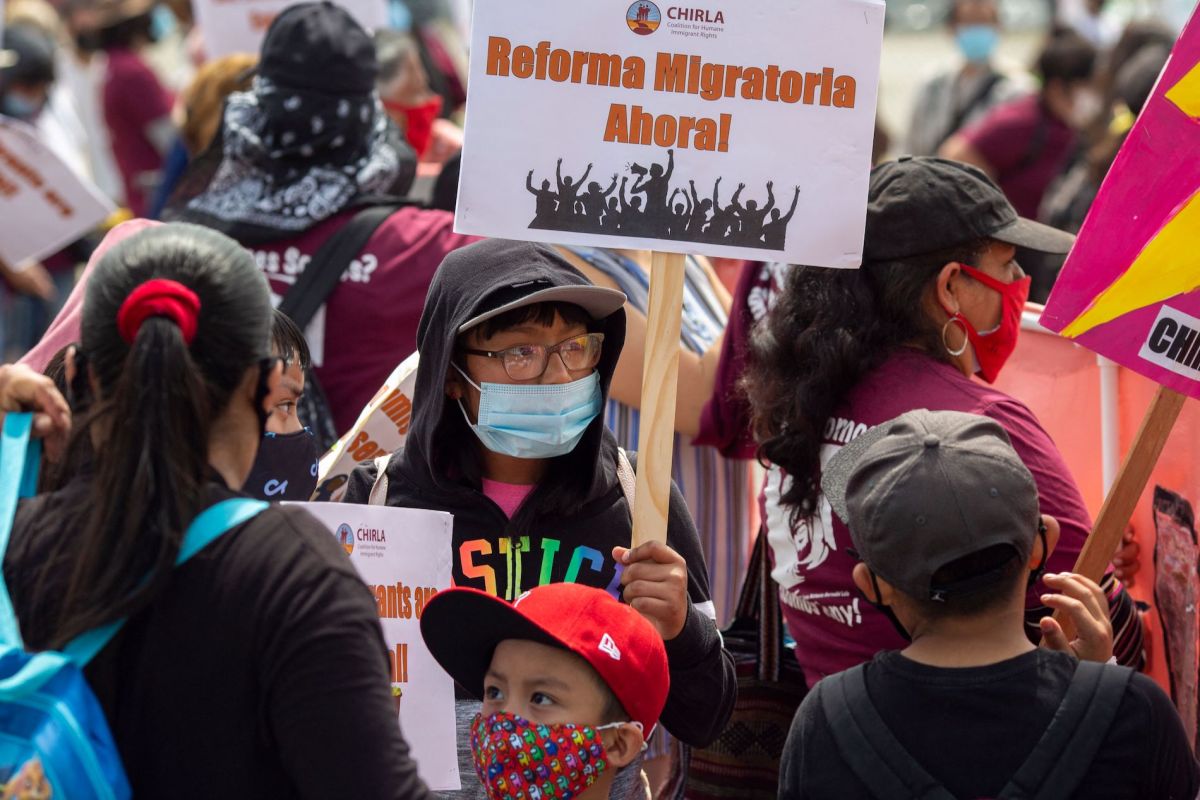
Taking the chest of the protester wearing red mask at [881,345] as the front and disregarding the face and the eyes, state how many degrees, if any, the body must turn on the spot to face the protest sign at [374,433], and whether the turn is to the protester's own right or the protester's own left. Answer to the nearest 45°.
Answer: approximately 135° to the protester's own left

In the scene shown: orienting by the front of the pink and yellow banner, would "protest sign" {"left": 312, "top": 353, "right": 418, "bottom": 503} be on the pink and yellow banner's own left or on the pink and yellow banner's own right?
on the pink and yellow banner's own right

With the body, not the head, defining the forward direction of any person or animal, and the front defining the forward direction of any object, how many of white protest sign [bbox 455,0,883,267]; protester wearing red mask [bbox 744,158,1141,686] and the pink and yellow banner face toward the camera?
2

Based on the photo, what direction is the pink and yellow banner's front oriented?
toward the camera

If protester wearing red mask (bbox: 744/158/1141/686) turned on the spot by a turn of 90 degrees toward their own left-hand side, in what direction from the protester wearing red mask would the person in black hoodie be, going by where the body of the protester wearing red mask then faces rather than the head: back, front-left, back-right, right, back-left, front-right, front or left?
left

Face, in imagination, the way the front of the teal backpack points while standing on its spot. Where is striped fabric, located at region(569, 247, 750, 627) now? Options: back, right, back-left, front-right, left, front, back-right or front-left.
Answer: back

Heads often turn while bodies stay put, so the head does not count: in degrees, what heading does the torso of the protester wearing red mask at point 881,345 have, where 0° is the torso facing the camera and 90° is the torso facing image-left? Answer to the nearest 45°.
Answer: approximately 225°

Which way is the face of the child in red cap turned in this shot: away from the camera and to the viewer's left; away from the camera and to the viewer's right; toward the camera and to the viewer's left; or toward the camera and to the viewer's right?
toward the camera and to the viewer's left

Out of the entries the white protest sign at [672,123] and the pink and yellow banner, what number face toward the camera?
2
